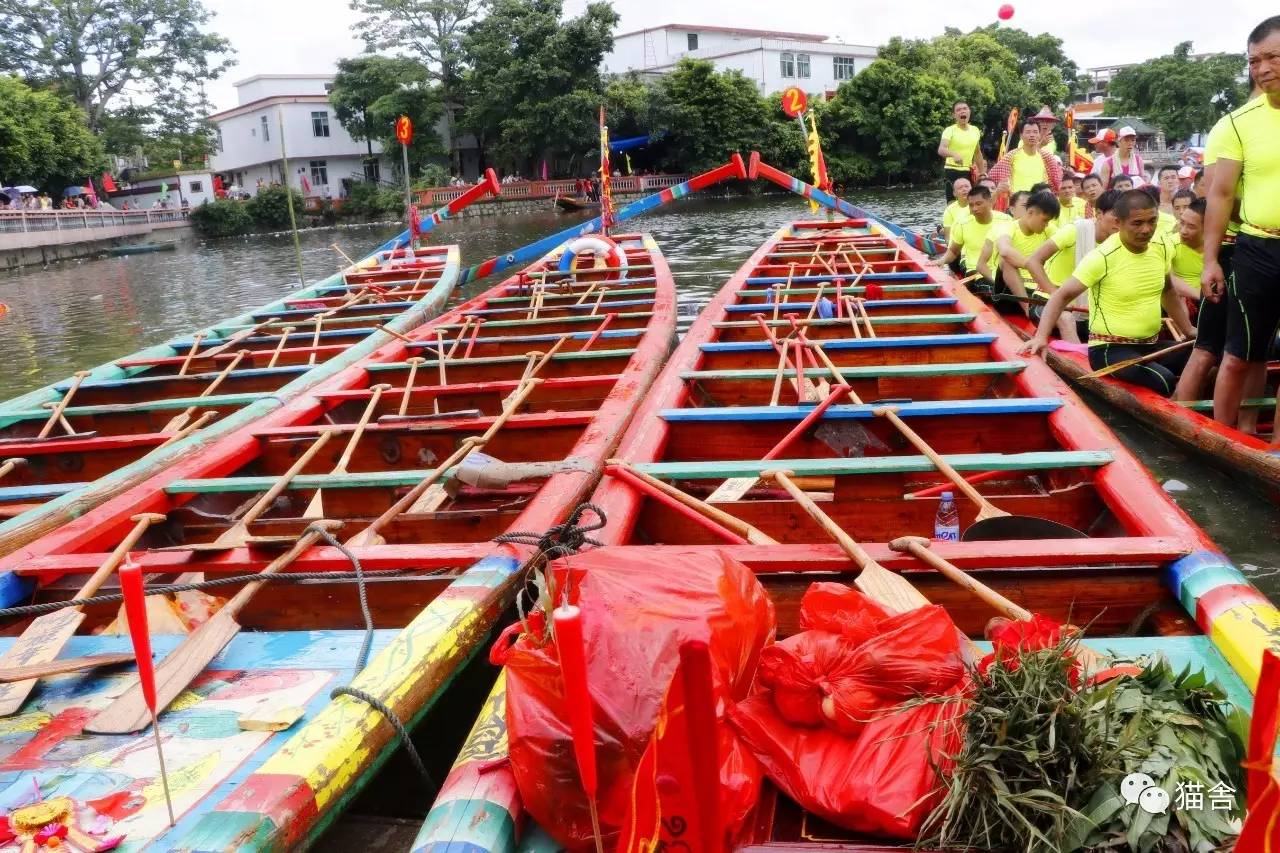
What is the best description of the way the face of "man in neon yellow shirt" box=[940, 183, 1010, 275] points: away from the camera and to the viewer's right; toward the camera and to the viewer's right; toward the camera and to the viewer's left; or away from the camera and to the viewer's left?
toward the camera and to the viewer's left

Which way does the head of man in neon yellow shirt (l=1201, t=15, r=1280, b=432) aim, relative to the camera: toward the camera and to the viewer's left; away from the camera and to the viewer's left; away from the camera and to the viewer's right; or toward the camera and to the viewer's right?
toward the camera and to the viewer's left

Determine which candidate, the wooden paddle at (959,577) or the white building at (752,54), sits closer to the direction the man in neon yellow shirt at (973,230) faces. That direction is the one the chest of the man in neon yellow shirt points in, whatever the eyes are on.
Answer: the wooden paddle

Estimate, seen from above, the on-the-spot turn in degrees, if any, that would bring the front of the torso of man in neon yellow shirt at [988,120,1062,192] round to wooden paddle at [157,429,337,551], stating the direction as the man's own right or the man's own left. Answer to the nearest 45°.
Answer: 0° — they already face it

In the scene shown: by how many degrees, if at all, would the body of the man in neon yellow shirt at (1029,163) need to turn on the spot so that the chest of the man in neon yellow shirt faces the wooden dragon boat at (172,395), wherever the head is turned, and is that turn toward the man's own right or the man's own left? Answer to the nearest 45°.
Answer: approximately 45° to the man's own right

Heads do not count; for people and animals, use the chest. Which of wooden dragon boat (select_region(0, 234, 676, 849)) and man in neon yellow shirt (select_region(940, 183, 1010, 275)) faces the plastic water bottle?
the man in neon yellow shirt

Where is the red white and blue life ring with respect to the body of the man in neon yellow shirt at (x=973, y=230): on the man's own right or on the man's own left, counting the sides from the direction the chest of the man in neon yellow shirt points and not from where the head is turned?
on the man's own right

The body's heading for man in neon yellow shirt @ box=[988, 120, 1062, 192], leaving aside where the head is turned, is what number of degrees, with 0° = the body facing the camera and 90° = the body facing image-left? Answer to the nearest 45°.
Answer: approximately 0°

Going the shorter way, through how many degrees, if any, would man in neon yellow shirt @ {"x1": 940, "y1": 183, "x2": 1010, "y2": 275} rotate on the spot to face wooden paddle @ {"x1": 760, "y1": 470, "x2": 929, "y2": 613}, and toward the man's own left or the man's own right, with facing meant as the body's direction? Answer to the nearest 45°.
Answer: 0° — they already face it

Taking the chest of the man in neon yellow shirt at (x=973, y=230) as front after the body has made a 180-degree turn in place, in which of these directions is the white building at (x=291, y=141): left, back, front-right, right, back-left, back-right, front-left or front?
front-left
